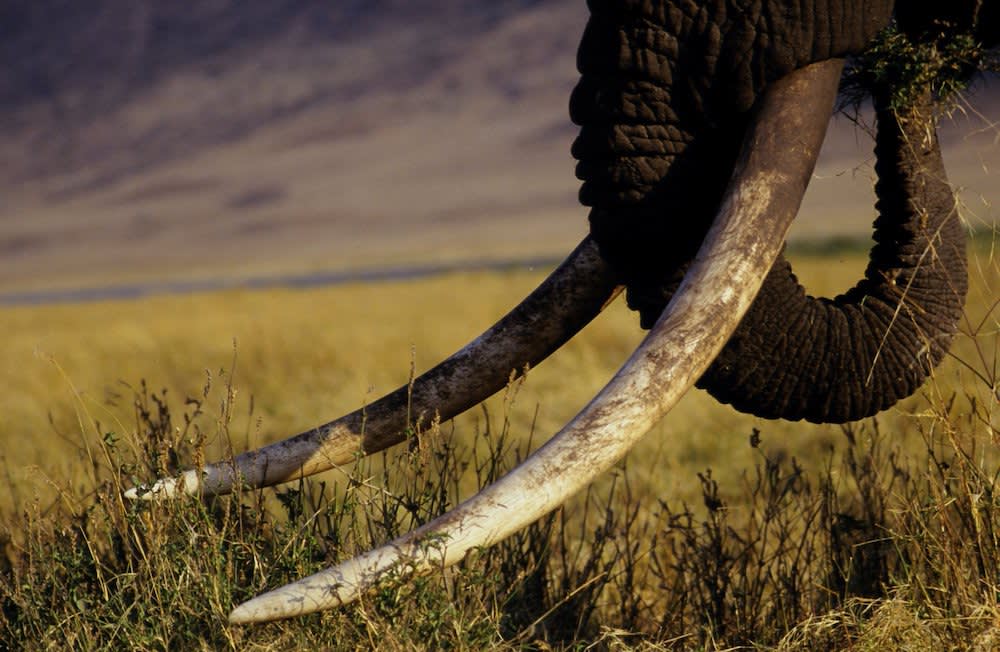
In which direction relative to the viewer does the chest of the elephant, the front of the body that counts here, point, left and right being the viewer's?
facing to the left of the viewer
